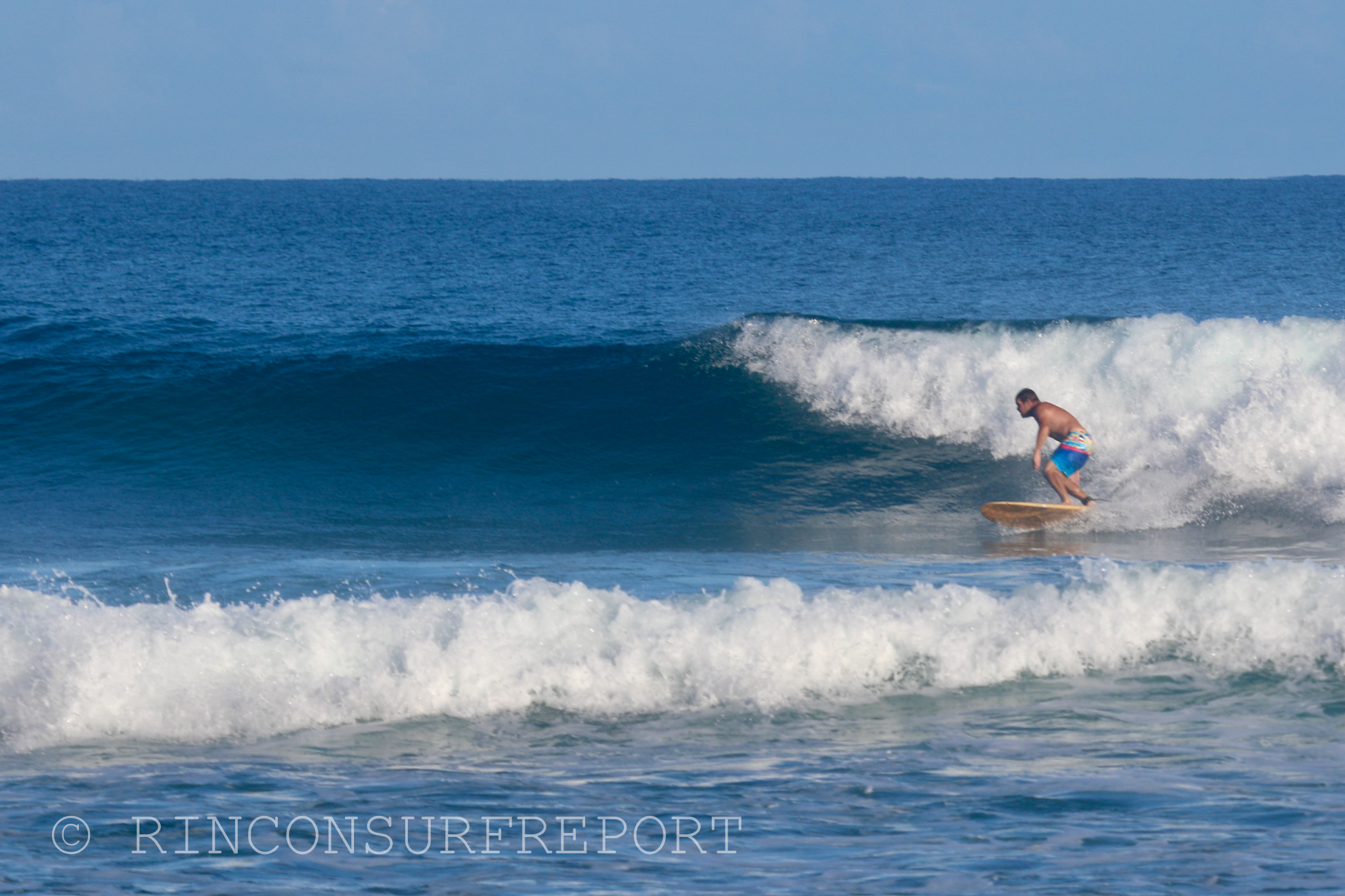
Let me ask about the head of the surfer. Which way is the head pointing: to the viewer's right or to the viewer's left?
to the viewer's left

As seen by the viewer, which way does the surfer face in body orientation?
to the viewer's left
